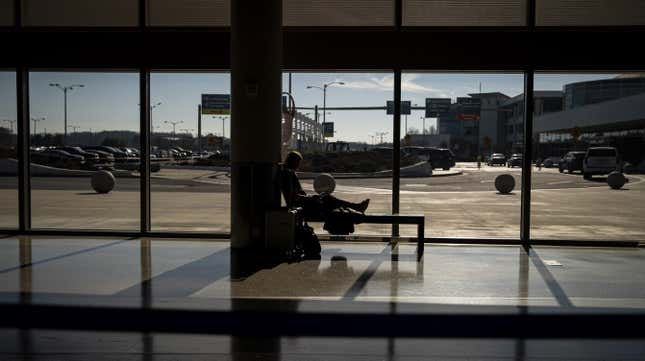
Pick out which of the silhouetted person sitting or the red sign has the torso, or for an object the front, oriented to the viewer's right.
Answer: the silhouetted person sitting

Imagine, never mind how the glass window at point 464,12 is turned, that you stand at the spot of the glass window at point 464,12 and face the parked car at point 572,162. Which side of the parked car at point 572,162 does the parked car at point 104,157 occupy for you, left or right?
left

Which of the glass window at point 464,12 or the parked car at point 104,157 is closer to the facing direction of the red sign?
the glass window

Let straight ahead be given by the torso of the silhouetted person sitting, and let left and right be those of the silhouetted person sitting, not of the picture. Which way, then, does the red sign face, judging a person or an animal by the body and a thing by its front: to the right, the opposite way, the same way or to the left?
to the right

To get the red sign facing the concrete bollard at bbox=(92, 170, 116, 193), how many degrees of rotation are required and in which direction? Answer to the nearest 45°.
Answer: approximately 45° to its right

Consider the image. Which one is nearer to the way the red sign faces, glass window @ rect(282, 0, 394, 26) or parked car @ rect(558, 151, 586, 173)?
the glass window

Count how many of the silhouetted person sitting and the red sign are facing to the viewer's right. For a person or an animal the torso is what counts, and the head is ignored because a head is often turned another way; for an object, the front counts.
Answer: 1

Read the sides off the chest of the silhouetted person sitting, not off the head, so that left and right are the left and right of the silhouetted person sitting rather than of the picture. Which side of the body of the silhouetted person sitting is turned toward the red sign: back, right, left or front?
left

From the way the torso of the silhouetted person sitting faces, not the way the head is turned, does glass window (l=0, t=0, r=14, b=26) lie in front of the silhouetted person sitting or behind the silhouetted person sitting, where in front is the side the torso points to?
behind

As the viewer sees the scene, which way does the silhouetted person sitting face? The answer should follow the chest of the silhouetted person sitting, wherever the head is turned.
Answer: to the viewer's right

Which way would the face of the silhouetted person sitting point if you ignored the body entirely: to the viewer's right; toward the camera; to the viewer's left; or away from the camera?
to the viewer's right
